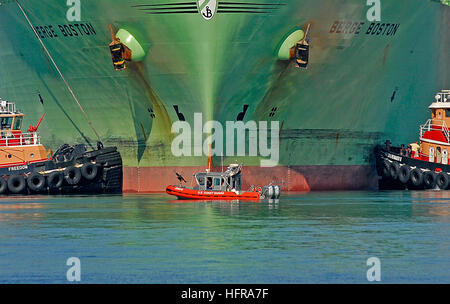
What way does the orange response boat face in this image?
to the viewer's left

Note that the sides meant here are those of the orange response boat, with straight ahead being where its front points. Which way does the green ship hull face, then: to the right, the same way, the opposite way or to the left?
to the left

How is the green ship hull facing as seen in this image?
toward the camera

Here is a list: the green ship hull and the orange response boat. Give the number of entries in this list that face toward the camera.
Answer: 1
